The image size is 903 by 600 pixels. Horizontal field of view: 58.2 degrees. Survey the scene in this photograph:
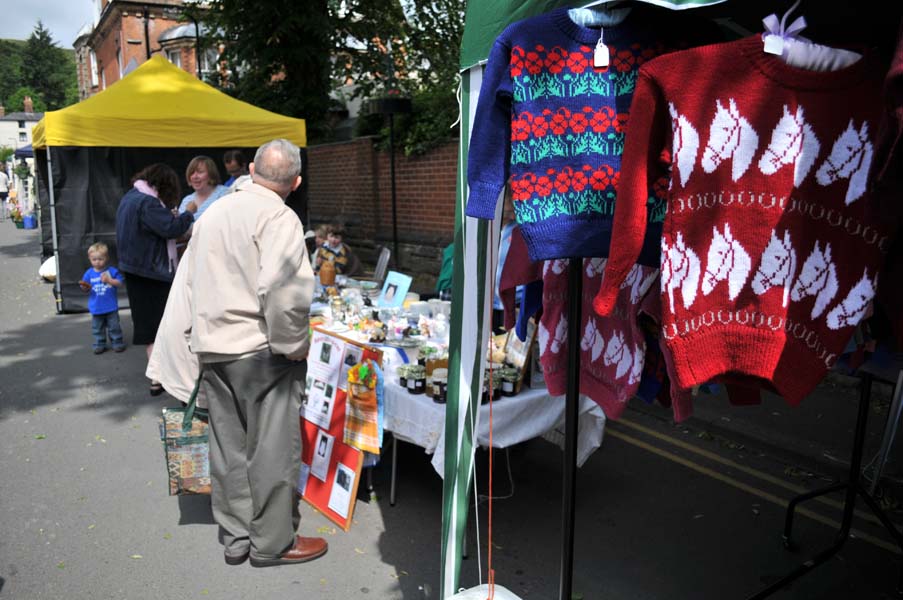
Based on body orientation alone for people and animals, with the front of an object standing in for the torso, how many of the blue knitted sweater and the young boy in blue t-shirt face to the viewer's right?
0

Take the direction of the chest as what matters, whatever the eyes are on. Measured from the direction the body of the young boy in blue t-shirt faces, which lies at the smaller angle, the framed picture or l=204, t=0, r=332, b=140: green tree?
the framed picture

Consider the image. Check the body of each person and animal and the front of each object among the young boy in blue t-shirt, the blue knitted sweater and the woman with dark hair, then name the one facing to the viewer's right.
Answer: the woman with dark hair

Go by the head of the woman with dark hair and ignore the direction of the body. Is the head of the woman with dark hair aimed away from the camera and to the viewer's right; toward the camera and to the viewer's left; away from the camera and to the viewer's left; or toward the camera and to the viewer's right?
away from the camera and to the viewer's right

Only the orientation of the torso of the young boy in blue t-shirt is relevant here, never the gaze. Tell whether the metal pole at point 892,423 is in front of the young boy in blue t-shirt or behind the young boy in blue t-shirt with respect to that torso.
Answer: in front

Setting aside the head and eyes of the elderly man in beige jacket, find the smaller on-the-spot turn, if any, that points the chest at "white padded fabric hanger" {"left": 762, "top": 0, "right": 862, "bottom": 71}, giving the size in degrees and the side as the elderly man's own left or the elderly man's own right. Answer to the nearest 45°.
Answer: approximately 90° to the elderly man's own right

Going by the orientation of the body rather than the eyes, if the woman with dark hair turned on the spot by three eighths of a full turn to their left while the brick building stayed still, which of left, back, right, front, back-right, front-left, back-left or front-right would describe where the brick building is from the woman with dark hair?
front-right

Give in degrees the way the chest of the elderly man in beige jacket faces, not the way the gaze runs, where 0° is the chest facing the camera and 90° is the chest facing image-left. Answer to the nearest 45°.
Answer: approximately 225°

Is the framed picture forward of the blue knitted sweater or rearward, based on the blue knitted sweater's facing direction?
rearward

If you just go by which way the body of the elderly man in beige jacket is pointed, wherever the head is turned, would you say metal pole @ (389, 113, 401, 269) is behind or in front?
in front

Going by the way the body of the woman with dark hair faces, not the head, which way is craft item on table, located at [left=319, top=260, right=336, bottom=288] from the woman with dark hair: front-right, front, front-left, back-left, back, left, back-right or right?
front

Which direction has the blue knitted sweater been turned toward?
toward the camera

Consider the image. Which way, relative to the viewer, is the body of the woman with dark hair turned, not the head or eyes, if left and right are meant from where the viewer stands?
facing to the right of the viewer

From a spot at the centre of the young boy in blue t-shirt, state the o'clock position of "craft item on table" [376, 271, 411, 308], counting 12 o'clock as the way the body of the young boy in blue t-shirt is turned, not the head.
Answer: The craft item on table is roughly at 11 o'clock from the young boy in blue t-shirt.

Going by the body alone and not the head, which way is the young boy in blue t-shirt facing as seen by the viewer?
toward the camera
